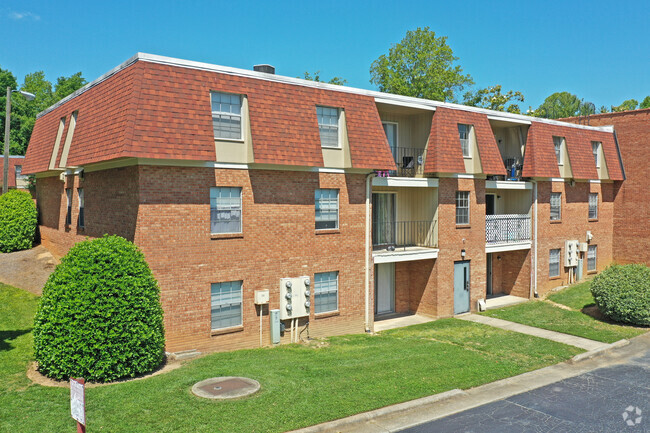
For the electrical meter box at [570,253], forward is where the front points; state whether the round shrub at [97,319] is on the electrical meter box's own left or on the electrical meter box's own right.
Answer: on the electrical meter box's own right

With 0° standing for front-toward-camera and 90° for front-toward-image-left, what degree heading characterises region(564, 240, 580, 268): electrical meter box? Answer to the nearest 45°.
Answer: approximately 315°

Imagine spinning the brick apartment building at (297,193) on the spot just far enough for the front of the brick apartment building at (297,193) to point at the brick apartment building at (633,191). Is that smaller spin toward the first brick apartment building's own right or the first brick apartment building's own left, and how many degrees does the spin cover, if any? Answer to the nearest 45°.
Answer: approximately 90° to the first brick apartment building's own left

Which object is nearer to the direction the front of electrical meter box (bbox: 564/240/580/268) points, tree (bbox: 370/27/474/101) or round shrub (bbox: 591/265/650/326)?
the round shrub

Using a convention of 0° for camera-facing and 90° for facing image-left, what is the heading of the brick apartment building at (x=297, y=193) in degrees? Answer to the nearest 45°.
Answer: approximately 315°

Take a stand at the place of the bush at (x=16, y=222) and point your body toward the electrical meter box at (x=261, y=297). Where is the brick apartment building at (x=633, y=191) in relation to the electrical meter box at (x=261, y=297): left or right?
left

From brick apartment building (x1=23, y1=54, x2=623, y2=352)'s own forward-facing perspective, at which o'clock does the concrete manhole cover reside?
The concrete manhole cover is roughly at 2 o'clock from the brick apartment building.

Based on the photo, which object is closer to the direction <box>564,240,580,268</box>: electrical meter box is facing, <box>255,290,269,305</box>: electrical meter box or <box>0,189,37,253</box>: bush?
the electrical meter box

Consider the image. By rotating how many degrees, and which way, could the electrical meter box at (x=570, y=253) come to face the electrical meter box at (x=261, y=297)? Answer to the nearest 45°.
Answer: approximately 90° to its right
